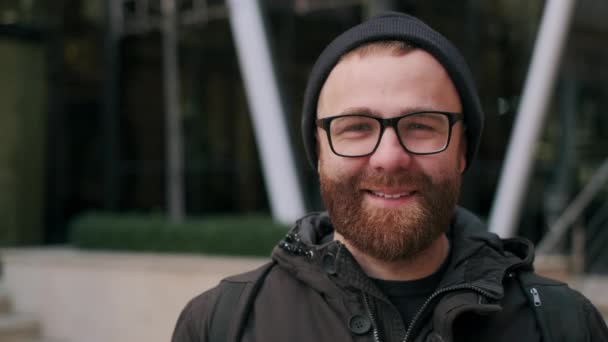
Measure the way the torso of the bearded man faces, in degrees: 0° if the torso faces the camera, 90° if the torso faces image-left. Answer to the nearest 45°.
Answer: approximately 0°

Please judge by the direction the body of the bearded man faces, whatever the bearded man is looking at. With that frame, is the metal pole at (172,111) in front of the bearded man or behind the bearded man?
behind

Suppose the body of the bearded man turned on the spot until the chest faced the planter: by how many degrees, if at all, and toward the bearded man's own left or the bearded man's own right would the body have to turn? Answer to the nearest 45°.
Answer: approximately 135° to the bearded man's own right

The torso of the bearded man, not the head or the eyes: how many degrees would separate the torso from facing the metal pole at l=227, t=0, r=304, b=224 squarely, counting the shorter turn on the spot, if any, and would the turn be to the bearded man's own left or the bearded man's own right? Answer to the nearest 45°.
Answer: approximately 180°

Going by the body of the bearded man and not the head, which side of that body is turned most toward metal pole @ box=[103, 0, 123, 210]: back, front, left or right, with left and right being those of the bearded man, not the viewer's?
back

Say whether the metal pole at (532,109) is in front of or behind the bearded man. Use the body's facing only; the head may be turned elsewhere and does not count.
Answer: behind

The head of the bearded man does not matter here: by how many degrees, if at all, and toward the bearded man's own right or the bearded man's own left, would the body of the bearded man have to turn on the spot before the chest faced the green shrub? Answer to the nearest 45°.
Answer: approximately 180°

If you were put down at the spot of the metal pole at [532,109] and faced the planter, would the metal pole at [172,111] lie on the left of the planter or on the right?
right
